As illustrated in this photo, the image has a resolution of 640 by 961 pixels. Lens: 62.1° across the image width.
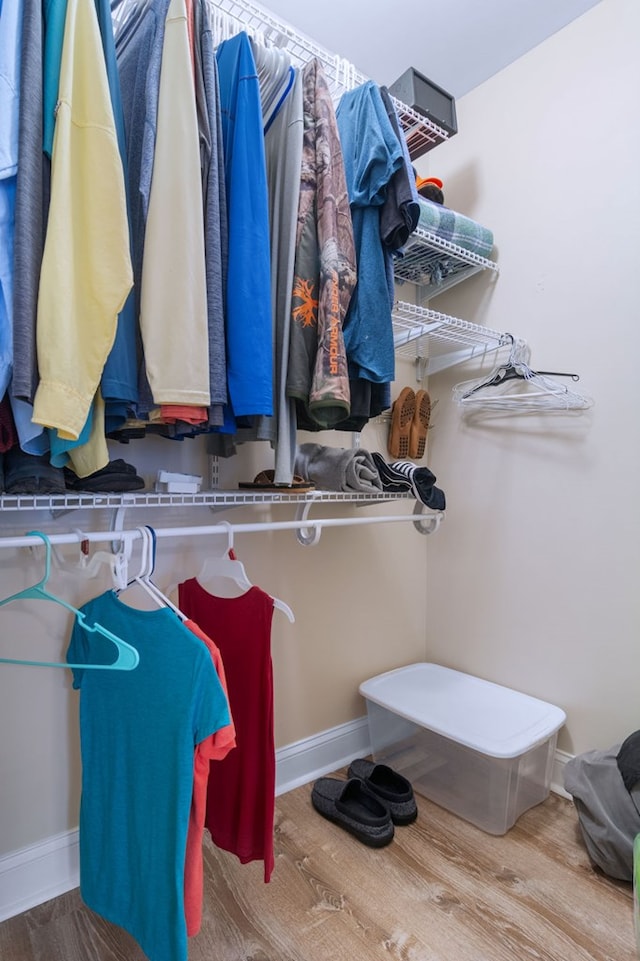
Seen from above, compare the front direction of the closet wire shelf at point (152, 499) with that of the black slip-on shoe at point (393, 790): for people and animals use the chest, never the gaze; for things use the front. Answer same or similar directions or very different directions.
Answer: very different directions

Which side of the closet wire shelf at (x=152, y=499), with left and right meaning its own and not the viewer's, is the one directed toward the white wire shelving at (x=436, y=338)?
left

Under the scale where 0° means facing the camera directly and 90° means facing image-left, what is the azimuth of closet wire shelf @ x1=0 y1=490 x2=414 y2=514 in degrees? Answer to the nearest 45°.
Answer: approximately 315°

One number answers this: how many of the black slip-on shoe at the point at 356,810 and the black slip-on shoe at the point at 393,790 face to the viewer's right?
0

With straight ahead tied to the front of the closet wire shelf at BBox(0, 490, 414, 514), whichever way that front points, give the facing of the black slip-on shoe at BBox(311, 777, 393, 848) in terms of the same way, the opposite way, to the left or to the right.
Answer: the opposite way
